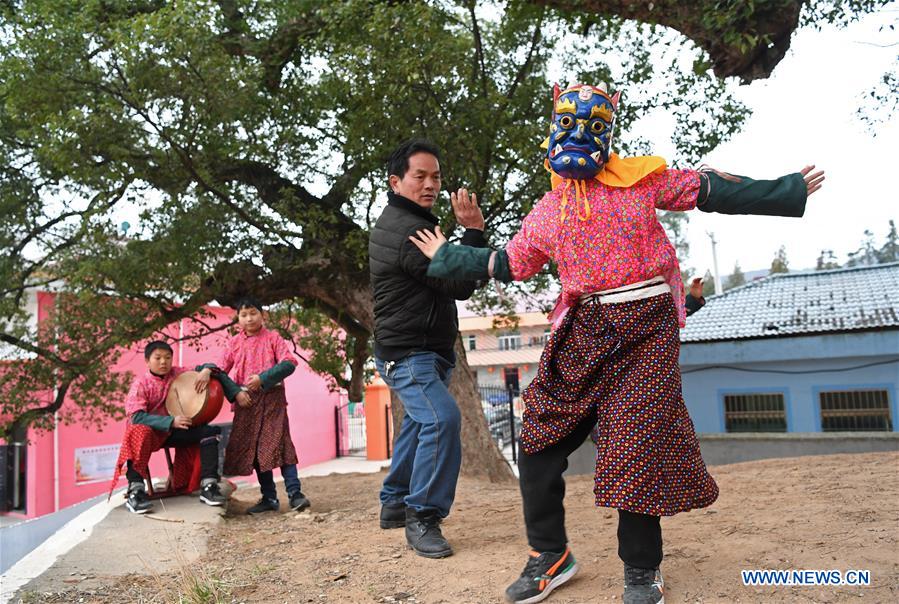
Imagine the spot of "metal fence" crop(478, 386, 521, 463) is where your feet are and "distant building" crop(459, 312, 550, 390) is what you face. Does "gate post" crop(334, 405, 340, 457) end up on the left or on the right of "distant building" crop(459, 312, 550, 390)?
left

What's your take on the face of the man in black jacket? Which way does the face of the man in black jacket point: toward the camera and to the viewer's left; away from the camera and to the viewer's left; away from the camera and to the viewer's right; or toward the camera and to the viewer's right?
toward the camera and to the viewer's right

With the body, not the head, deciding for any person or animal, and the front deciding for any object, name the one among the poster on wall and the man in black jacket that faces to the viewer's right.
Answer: the man in black jacket

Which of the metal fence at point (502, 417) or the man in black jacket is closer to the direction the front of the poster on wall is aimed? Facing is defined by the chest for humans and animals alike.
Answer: the man in black jacket

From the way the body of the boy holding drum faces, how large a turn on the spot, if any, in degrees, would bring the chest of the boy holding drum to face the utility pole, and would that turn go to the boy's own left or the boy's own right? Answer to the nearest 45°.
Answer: approximately 90° to the boy's own left

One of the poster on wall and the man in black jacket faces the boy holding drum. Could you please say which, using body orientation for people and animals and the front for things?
the poster on wall

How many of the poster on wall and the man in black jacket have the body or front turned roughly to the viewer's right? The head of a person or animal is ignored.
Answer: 1

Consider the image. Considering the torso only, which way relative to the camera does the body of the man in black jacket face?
to the viewer's right

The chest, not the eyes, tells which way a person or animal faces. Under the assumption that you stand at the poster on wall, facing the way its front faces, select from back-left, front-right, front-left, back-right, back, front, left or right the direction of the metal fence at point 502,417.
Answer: left

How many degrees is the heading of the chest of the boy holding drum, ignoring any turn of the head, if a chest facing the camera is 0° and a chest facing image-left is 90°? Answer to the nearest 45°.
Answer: approximately 315°

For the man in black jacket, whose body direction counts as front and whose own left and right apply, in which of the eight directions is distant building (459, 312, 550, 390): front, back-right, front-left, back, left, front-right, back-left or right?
left

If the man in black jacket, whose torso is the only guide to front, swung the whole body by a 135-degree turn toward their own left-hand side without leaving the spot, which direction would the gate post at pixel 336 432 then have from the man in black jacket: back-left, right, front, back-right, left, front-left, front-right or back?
front-right

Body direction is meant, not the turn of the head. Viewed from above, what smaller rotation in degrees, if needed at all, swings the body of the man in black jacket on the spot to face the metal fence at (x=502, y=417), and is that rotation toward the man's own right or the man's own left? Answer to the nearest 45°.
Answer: approximately 90° to the man's own left

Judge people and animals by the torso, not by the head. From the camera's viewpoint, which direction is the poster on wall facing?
toward the camera
